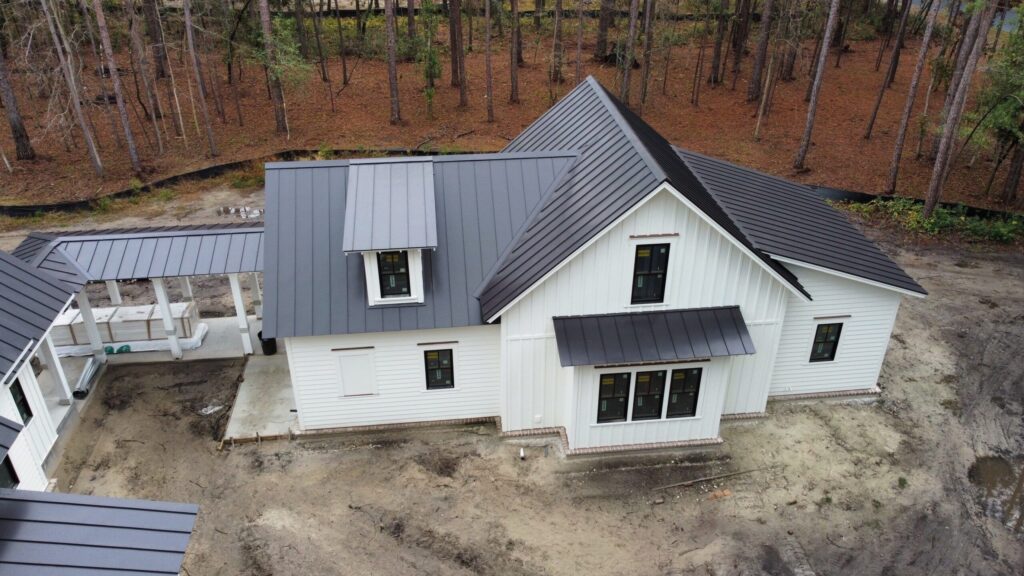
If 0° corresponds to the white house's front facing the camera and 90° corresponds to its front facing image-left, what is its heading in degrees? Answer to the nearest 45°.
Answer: approximately 0°

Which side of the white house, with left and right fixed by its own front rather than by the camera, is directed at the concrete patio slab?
right
